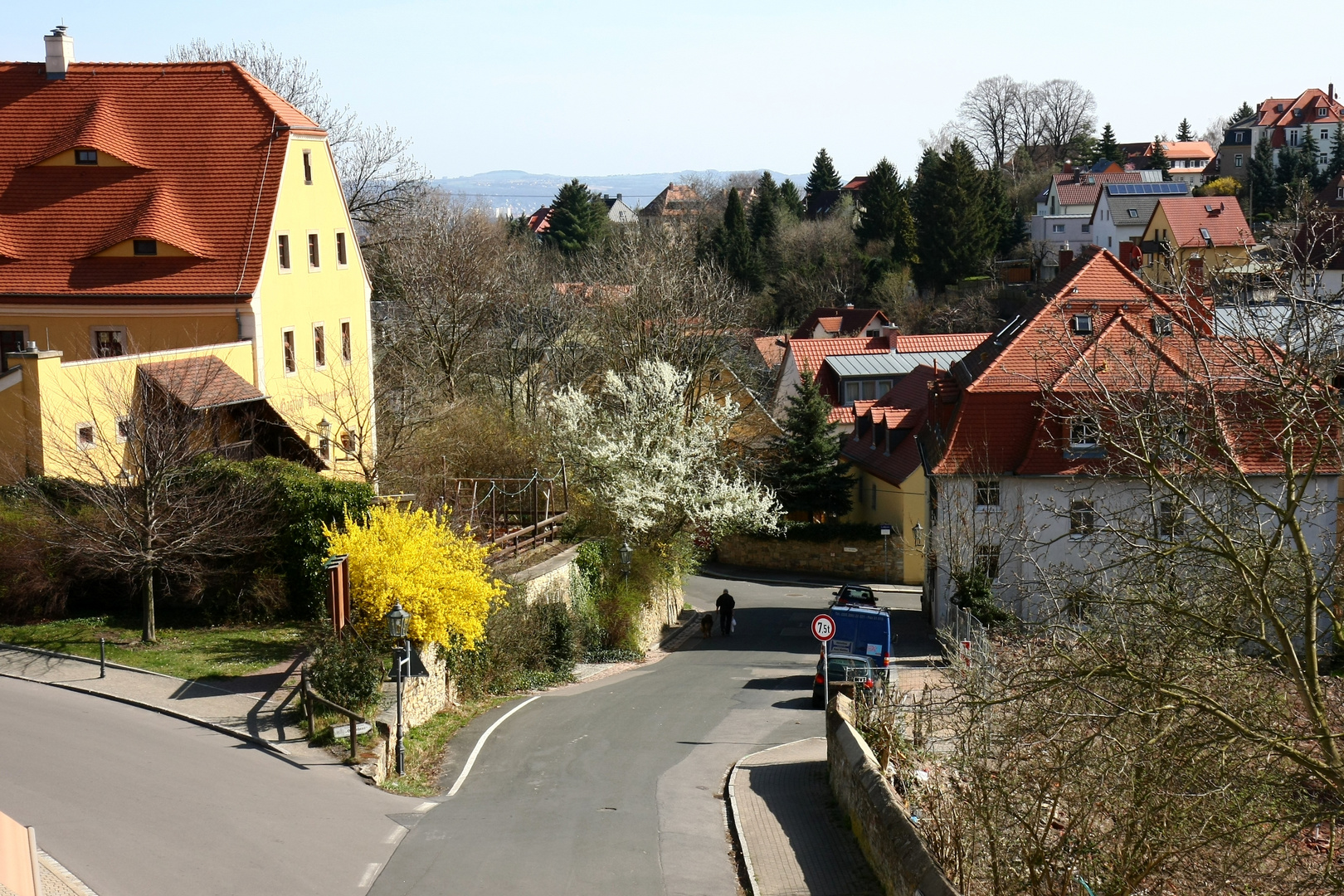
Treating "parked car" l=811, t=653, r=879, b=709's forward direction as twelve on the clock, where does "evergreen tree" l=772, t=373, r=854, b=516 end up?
The evergreen tree is roughly at 12 o'clock from the parked car.

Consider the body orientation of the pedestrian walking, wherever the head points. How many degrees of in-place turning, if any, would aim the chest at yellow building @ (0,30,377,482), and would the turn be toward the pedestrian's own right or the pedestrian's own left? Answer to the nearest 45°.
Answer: approximately 90° to the pedestrian's own left

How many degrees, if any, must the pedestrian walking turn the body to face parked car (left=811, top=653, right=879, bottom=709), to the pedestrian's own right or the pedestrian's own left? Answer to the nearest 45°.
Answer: approximately 180°

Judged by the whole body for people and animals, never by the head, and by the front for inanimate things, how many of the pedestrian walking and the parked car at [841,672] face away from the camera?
2

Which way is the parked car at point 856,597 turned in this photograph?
away from the camera

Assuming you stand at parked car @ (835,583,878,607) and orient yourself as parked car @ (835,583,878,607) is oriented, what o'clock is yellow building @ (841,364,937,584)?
The yellow building is roughly at 12 o'clock from the parked car.

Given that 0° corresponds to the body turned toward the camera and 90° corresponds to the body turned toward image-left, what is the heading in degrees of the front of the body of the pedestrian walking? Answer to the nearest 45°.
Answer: approximately 180°

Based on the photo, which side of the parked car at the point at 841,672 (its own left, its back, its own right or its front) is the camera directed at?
back
